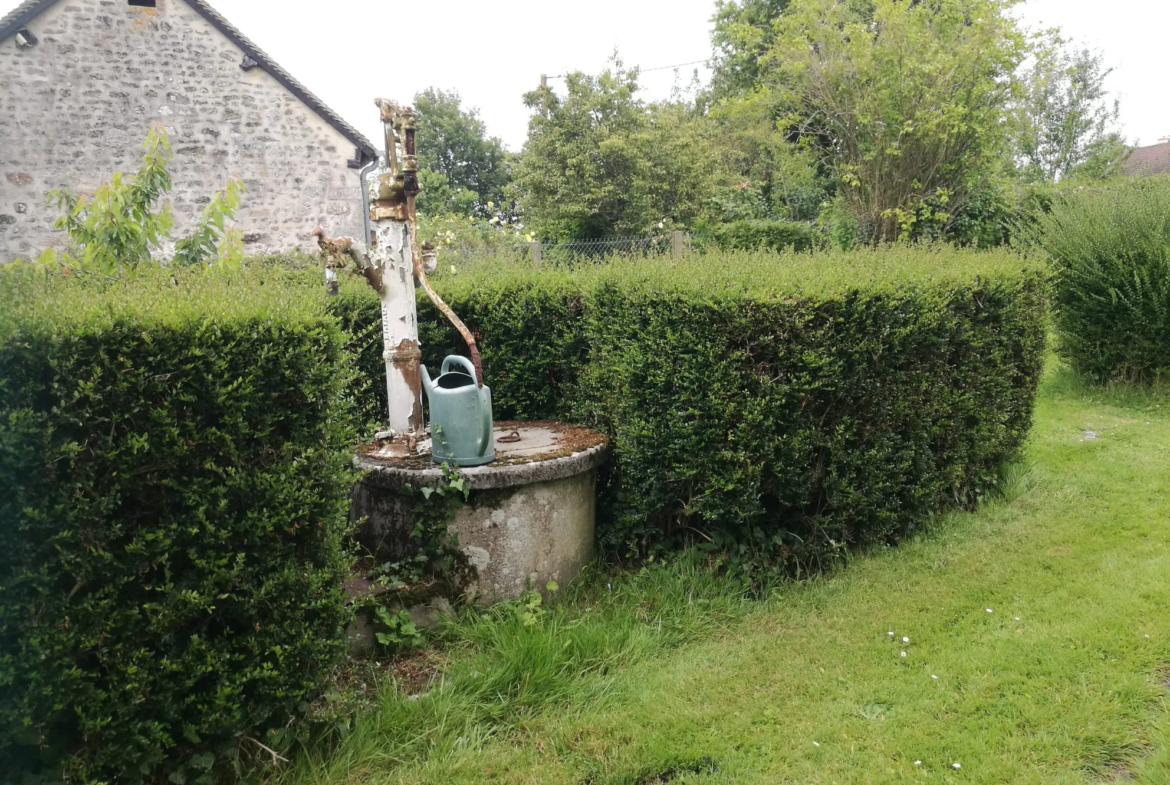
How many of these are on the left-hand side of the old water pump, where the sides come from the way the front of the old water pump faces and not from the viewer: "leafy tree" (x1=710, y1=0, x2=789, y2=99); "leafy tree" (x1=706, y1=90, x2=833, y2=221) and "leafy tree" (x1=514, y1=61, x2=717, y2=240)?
0

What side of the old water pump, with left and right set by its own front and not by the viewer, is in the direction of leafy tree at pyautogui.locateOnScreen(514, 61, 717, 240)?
right

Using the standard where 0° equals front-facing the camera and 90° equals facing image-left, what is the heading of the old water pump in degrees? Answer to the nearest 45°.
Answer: approximately 90°

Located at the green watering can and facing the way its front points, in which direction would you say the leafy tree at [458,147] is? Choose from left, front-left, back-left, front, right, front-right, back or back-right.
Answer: front-right

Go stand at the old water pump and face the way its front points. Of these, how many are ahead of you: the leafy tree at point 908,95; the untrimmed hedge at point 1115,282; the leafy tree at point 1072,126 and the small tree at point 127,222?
1

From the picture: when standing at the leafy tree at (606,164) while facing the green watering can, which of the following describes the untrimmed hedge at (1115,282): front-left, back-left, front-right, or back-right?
front-left

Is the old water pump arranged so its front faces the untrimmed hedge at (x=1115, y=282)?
no

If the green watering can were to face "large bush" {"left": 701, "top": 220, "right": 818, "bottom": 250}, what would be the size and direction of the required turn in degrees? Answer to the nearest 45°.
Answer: approximately 90° to its right

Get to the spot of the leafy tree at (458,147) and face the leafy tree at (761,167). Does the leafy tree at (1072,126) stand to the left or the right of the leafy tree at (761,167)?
left

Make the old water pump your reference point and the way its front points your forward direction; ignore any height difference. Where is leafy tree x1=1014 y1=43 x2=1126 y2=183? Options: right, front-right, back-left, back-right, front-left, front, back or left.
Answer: back-right

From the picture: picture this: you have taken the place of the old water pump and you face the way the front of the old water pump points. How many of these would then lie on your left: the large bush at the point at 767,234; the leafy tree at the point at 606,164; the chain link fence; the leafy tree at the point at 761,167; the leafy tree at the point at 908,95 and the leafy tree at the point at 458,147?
0

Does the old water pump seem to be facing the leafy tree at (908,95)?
no

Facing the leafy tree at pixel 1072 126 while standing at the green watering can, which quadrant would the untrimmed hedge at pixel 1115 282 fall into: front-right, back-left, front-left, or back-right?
front-right

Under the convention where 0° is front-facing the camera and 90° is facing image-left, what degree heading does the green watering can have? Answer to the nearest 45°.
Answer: approximately 135°
